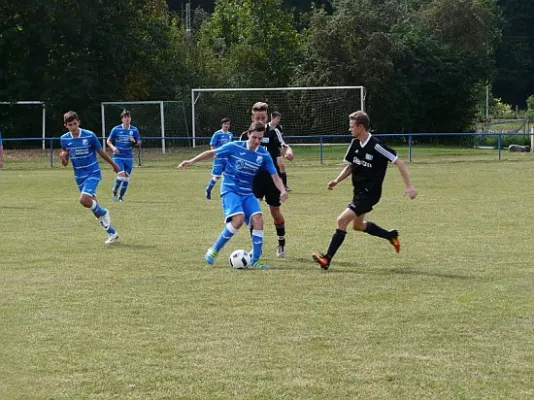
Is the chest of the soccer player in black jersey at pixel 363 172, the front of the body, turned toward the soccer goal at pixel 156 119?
no

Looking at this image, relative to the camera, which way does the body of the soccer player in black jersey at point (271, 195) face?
toward the camera

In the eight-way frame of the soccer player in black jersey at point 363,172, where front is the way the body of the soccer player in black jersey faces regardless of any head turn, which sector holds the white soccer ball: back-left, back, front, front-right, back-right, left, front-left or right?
front-right

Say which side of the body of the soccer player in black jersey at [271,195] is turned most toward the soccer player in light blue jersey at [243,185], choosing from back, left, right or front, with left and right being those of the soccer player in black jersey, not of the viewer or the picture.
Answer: front

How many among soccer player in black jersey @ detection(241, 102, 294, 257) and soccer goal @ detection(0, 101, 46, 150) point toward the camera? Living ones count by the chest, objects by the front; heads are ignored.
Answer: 2

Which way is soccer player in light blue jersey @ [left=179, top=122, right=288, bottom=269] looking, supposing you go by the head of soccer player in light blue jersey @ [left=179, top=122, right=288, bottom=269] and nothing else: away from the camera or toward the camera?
toward the camera

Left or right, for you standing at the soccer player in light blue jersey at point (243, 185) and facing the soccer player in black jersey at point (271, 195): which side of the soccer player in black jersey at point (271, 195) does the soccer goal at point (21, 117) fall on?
left

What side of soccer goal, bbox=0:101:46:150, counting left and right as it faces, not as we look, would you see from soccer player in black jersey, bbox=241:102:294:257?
front

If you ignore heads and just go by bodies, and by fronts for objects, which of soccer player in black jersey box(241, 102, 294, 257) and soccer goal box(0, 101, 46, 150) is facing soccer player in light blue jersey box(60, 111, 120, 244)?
the soccer goal

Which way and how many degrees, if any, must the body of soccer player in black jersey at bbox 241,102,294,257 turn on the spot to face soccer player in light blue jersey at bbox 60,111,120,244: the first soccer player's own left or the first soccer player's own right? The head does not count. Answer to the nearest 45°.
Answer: approximately 135° to the first soccer player's own right

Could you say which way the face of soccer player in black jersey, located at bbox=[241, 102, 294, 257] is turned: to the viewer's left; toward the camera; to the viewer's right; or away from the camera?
toward the camera

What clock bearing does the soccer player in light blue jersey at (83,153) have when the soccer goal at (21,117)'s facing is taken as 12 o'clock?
The soccer player in light blue jersey is roughly at 12 o'clock from the soccer goal.

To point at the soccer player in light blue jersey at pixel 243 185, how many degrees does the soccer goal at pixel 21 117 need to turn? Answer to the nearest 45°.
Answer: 0° — it already faces them

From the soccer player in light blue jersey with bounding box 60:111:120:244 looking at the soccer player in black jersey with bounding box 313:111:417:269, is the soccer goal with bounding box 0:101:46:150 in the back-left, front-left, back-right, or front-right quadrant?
back-left

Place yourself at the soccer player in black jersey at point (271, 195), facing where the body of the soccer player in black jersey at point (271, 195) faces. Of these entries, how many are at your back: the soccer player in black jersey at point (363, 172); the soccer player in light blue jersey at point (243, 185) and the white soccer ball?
0

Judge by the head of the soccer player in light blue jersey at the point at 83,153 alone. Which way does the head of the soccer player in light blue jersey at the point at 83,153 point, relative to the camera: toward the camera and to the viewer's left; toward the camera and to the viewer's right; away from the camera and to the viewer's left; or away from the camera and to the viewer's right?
toward the camera and to the viewer's right
